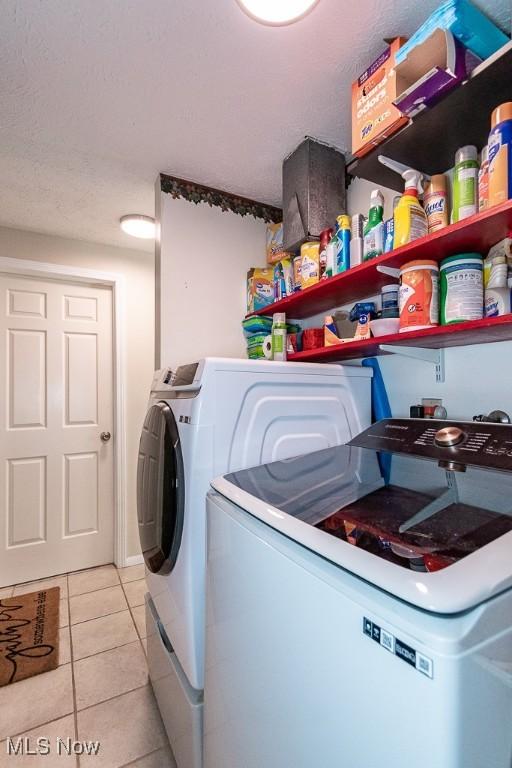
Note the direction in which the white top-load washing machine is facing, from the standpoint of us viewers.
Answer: facing the viewer and to the left of the viewer

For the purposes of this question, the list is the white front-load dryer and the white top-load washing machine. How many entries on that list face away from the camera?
0

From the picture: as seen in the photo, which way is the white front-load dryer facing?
to the viewer's left
